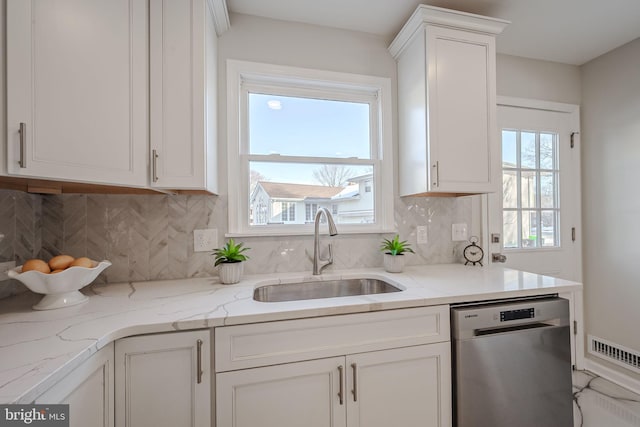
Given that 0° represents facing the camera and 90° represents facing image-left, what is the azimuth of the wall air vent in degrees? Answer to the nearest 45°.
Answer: approximately 45°

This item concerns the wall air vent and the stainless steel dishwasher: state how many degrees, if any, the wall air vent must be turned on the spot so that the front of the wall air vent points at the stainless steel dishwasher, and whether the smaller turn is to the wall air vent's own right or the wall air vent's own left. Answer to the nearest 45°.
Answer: approximately 45° to the wall air vent's own left

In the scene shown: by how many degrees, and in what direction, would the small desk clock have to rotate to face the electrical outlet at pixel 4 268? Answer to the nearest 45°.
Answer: approximately 45° to its right

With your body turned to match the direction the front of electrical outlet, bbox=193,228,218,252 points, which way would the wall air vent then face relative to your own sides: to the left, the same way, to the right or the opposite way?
to the right

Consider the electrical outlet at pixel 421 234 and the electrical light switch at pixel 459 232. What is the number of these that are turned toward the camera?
2

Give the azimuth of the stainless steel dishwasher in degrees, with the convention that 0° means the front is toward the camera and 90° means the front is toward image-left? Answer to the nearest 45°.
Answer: approximately 315°

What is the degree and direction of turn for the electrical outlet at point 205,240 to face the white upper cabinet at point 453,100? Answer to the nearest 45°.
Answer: approximately 90° to its left

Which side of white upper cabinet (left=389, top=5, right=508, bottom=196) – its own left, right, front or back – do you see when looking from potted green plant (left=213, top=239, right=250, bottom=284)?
right
